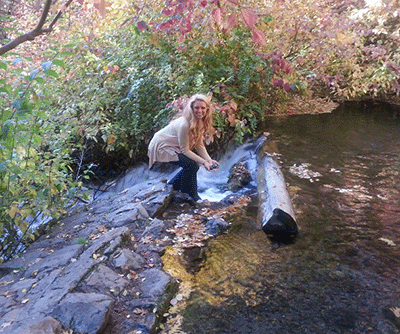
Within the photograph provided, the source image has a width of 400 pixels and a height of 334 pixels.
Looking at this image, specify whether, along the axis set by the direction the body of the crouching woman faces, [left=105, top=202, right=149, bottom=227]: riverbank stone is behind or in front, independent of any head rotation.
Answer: behind

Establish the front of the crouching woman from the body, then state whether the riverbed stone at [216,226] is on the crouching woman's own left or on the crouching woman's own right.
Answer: on the crouching woman's own right

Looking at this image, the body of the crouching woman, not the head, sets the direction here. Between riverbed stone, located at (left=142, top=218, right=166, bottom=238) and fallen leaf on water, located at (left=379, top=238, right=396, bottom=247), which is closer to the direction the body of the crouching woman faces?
the fallen leaf on water

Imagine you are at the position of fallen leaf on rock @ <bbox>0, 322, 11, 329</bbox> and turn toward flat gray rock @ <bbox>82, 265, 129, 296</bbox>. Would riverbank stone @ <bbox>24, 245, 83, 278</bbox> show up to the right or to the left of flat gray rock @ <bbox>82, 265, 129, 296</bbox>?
left

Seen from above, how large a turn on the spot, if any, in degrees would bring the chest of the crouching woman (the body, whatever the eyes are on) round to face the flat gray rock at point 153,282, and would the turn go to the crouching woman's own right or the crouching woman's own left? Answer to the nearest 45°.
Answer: approximately 90° to the crouching woman's own right

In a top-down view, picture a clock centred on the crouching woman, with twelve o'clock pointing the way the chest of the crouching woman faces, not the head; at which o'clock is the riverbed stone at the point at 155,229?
The riverbed stone is roughly at 4 o'clock from the crouching woman.

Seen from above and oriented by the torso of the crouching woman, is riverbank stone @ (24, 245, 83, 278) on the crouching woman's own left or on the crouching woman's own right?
on the crouching woman's own right

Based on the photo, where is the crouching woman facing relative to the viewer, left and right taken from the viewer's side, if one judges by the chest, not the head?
facing to the right of the viewer

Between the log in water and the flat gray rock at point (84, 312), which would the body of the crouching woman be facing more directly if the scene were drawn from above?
the log in water
